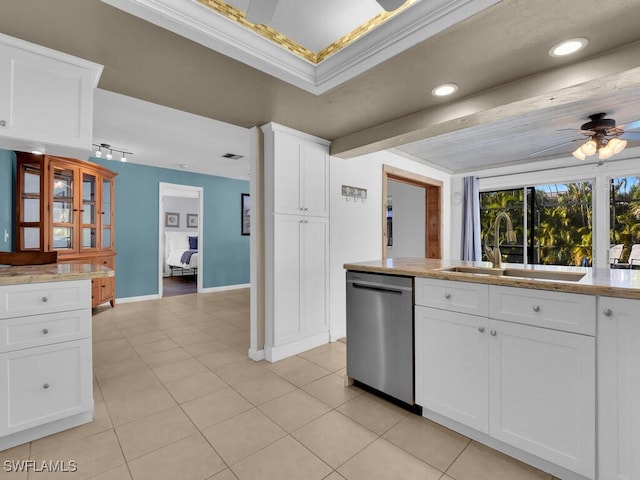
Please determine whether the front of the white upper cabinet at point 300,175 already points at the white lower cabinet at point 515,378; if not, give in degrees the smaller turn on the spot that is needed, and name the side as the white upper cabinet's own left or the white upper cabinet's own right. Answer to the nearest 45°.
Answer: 0° — it already faces it

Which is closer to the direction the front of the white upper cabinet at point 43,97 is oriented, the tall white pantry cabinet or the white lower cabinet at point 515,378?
the white lower cabinet

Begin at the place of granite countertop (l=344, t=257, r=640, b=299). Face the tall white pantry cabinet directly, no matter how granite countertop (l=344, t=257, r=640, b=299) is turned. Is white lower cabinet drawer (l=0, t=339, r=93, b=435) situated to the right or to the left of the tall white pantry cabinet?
left

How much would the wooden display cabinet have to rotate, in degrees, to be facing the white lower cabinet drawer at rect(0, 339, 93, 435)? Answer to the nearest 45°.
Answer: approximately 45° to its right

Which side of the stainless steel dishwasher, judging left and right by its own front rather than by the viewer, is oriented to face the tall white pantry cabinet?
right

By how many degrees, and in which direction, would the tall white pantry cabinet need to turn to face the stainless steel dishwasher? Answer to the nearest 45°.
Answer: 0° — it already faces it

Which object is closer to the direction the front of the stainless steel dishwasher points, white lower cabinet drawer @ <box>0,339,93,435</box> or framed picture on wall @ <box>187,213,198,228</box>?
the white lower cabinet drawer

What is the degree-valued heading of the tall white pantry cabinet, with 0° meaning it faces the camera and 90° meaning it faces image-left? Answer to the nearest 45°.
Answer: approximately 315°

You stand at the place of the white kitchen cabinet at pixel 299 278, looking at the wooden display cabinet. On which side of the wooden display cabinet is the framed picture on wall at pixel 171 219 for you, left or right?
right
